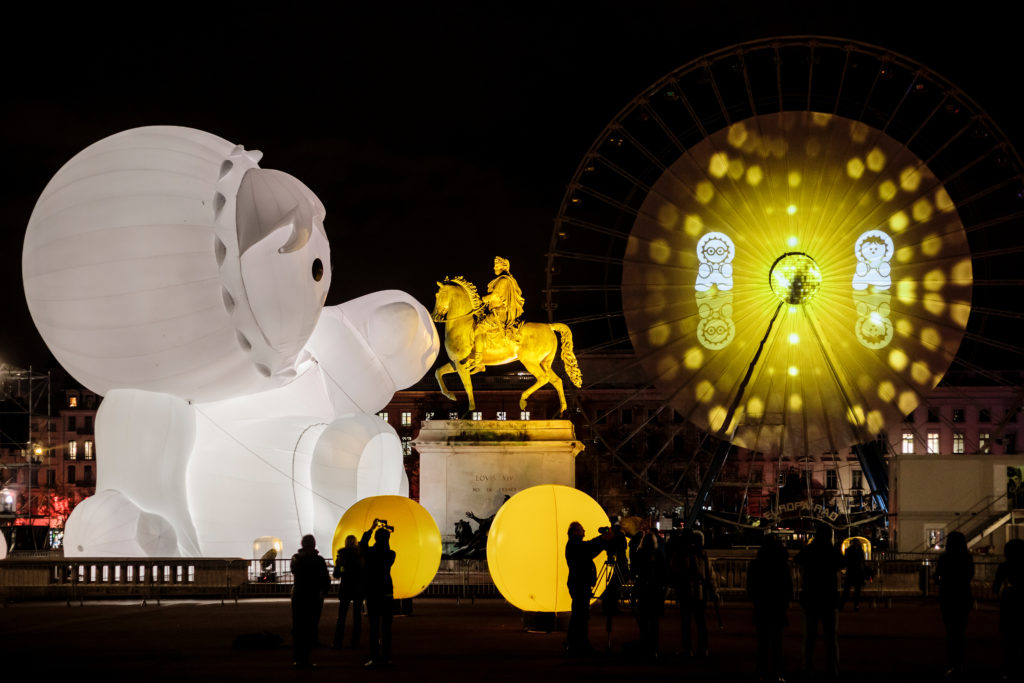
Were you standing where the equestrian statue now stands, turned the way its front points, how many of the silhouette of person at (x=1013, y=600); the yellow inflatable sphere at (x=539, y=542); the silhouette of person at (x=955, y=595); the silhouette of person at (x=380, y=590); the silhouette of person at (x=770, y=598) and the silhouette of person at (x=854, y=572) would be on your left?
6

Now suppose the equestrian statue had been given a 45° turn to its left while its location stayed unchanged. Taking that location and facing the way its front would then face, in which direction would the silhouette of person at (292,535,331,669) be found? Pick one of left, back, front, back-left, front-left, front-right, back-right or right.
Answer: front-left

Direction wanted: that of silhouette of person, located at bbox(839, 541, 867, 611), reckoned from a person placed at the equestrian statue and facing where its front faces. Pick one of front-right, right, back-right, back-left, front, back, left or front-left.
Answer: left

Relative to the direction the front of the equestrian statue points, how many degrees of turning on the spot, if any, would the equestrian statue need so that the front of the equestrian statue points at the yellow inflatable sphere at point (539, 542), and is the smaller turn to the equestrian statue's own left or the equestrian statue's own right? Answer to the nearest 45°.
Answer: approximately 90° to the equestrian statue's own left

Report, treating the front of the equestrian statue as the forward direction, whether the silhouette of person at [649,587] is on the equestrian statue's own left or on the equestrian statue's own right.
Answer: on the equestrian statue's own left

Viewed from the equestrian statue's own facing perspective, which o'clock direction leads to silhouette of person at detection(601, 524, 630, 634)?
The silhouette of person is roughly at 9 o'clock from the equestrian statue.

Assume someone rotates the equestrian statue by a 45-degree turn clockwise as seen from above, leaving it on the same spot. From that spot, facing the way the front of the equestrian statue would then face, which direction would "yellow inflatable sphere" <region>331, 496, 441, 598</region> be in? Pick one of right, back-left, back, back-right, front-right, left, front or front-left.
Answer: back-left

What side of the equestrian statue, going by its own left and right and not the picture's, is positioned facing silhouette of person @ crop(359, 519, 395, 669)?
left

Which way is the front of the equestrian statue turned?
to the viewer's left

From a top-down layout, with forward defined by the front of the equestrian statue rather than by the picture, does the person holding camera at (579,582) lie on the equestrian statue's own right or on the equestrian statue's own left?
on the equestrian statue's own left

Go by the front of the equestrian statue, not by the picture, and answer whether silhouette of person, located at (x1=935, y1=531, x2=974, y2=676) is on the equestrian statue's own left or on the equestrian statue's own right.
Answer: on the equestrian statue's own left

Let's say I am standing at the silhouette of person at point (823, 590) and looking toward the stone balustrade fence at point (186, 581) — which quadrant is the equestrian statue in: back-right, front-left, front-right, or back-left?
front-right
